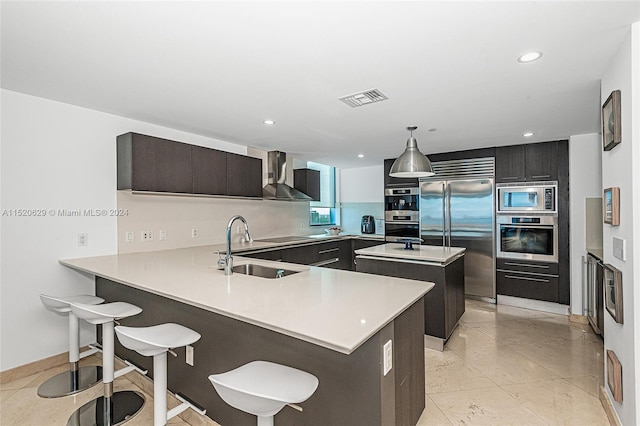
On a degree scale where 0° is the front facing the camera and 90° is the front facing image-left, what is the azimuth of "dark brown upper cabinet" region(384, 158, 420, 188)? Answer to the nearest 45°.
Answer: approximately 0°

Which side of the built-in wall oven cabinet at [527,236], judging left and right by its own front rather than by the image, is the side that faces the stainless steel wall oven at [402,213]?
right

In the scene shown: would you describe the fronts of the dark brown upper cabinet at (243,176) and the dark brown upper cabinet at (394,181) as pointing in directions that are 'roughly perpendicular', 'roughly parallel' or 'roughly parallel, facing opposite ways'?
roughly perpendicular

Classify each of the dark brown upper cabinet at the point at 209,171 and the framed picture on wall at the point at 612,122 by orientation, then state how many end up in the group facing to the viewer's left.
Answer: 1

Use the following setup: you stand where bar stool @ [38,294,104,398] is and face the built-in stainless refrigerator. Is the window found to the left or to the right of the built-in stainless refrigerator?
left

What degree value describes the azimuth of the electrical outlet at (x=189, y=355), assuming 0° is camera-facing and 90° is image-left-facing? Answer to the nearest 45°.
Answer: approximately 45°

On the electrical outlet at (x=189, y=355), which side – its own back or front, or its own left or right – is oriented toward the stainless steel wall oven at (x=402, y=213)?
back

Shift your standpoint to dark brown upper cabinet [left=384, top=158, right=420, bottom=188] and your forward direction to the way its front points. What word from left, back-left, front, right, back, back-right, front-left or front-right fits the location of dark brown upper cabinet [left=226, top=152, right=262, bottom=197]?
front-right

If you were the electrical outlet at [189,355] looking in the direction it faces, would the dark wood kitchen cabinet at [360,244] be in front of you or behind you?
behind

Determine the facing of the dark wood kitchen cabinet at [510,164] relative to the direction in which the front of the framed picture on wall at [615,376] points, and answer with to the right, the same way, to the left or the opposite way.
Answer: to the left

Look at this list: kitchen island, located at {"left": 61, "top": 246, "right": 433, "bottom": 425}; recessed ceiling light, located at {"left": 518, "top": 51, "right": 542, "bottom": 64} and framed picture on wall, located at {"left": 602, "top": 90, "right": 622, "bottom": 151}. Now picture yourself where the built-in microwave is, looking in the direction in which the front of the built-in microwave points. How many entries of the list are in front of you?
3

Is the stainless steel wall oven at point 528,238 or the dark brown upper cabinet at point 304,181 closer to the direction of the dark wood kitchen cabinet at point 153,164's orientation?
the stainless steel wall oven
